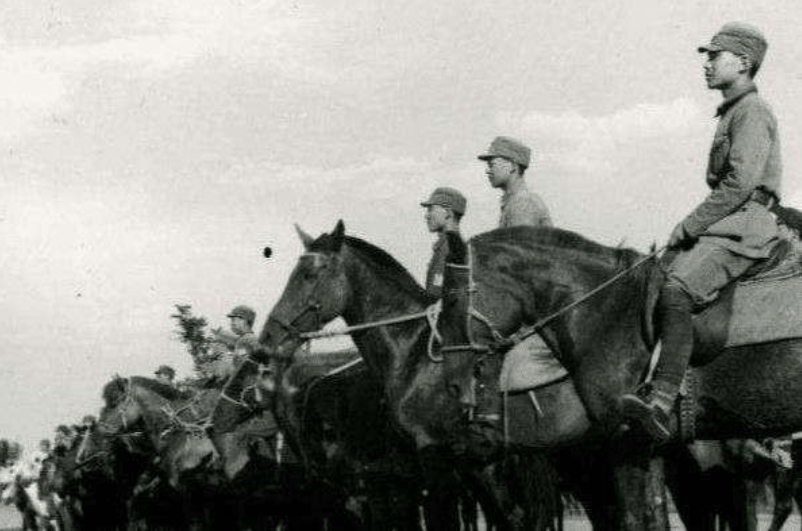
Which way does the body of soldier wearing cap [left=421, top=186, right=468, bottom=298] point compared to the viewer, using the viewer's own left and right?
facing to the left of the viewer

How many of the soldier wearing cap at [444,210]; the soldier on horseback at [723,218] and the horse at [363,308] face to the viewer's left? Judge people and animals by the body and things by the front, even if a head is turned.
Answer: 3

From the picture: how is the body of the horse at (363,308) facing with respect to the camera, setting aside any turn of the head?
to the viewer's left

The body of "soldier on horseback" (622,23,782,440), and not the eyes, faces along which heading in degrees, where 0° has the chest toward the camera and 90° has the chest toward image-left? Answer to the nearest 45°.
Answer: approximately 90°

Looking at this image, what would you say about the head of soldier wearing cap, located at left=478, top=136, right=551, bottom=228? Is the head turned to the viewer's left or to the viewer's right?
to the viewer's left

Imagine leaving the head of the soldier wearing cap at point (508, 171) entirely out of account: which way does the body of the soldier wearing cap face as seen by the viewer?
to the viewer's left

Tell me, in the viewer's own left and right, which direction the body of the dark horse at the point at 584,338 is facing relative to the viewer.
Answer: facing to the left of the viewer
